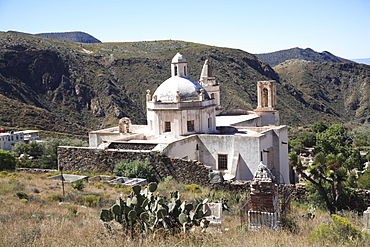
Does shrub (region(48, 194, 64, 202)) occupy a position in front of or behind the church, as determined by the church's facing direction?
behind

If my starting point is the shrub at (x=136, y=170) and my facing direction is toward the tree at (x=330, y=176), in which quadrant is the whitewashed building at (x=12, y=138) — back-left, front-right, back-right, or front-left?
back-left

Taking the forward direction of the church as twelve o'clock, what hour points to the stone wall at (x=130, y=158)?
The stone wall is roughly at 6 o'clock from the church.

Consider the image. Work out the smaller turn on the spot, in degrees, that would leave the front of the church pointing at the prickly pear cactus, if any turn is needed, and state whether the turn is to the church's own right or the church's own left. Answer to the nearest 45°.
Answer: approximately 135° to the church's own right

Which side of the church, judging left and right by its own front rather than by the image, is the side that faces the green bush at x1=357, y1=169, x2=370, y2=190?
front

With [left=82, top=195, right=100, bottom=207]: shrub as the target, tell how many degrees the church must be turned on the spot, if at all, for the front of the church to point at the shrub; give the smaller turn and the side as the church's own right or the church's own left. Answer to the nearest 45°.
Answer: approximately 135° to the church's own right
